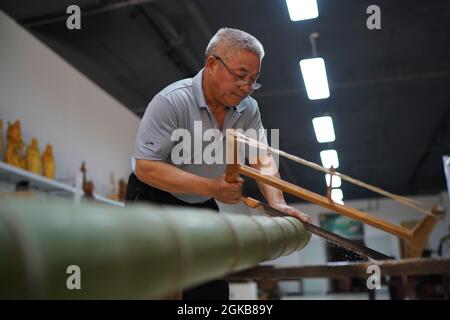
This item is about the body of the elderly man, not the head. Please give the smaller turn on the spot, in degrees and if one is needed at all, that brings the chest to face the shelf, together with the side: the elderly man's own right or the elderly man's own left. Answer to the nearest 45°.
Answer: approximately 180°

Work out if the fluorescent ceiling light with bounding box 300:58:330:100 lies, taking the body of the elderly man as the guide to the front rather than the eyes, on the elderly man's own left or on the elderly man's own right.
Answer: on the elderly man's own left

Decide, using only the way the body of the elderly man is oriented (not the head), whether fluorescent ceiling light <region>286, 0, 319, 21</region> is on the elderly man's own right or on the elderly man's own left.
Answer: on the elderly man's own left

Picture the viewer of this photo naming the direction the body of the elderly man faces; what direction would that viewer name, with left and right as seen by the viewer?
facing the viewer and to the right of the viewer

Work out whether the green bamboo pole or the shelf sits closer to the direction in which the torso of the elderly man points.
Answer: the green bamboo pole

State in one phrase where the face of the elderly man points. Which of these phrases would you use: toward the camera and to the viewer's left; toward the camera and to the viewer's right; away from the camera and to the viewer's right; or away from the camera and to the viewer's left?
toward the camera and to the viewer's right

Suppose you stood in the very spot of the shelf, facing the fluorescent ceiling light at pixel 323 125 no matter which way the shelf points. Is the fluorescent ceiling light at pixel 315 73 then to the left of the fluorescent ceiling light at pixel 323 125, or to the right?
right

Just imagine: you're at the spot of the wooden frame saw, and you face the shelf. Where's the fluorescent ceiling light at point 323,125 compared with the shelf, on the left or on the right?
right
